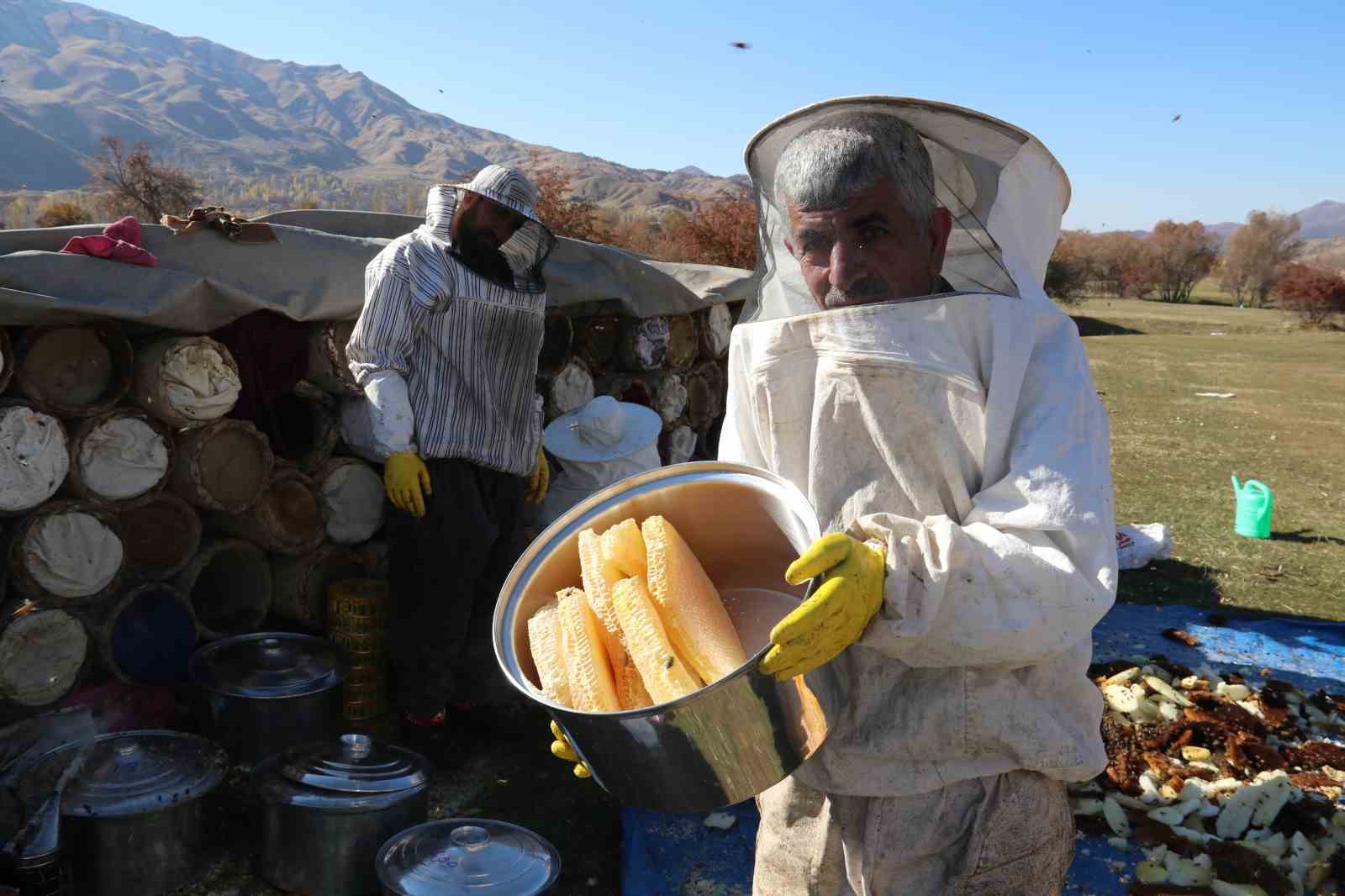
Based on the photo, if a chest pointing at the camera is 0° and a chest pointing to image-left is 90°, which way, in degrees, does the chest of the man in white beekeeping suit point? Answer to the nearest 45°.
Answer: approximately 45°

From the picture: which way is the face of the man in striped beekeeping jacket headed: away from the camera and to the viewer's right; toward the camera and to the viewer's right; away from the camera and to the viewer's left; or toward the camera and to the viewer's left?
toward the camera and to the viewer's right

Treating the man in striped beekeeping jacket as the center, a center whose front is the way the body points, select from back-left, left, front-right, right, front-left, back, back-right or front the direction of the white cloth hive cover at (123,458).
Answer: back-right

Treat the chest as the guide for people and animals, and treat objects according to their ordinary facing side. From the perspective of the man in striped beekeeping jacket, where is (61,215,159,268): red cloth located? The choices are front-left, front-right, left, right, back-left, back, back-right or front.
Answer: back-right

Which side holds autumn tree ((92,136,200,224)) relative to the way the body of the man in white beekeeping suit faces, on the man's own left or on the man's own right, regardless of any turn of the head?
on the man's own right

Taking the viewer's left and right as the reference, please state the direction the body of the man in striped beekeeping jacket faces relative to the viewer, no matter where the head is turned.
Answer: facing the viewer and to the right of the viewer

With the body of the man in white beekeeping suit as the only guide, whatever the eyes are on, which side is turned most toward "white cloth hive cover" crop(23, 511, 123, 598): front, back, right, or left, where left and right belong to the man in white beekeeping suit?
right

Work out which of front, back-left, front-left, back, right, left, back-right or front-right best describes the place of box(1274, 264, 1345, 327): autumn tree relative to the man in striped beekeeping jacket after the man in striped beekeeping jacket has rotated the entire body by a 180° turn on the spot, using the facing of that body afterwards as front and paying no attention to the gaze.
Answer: right

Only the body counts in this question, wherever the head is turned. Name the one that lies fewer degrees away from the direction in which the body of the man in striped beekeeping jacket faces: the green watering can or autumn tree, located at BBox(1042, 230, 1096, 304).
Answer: the green watering can

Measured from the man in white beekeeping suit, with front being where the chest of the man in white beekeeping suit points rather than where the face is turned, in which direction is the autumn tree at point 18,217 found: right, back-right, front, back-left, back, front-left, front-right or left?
right

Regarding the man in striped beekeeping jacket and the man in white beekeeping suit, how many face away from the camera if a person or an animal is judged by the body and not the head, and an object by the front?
0

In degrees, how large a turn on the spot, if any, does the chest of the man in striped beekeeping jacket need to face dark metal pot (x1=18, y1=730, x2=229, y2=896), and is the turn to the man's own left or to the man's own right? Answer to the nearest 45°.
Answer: approximately 90° to the man's own right
